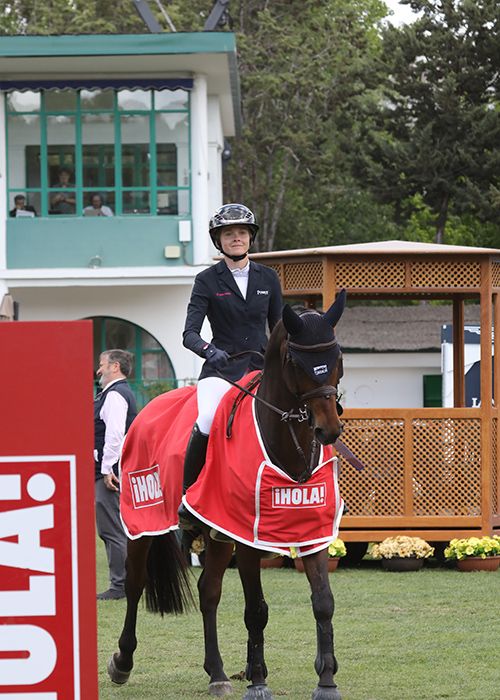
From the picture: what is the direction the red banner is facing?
toward the camera

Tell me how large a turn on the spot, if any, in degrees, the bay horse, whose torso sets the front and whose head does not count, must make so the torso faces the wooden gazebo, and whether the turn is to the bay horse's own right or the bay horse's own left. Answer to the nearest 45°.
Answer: approximately 135° to the bay horse's own left

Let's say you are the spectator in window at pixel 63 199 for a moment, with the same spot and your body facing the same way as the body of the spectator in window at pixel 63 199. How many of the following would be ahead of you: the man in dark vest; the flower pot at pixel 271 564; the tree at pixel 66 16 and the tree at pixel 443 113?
2

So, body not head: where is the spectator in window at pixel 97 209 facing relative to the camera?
toward the camera

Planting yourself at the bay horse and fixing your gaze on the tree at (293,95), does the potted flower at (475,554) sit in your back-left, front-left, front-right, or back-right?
front-right

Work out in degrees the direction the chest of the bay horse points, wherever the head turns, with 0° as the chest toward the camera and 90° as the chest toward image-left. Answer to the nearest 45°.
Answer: approximately 315°

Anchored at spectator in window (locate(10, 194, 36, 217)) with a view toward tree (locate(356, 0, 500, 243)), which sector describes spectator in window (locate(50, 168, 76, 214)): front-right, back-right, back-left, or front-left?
front-right
